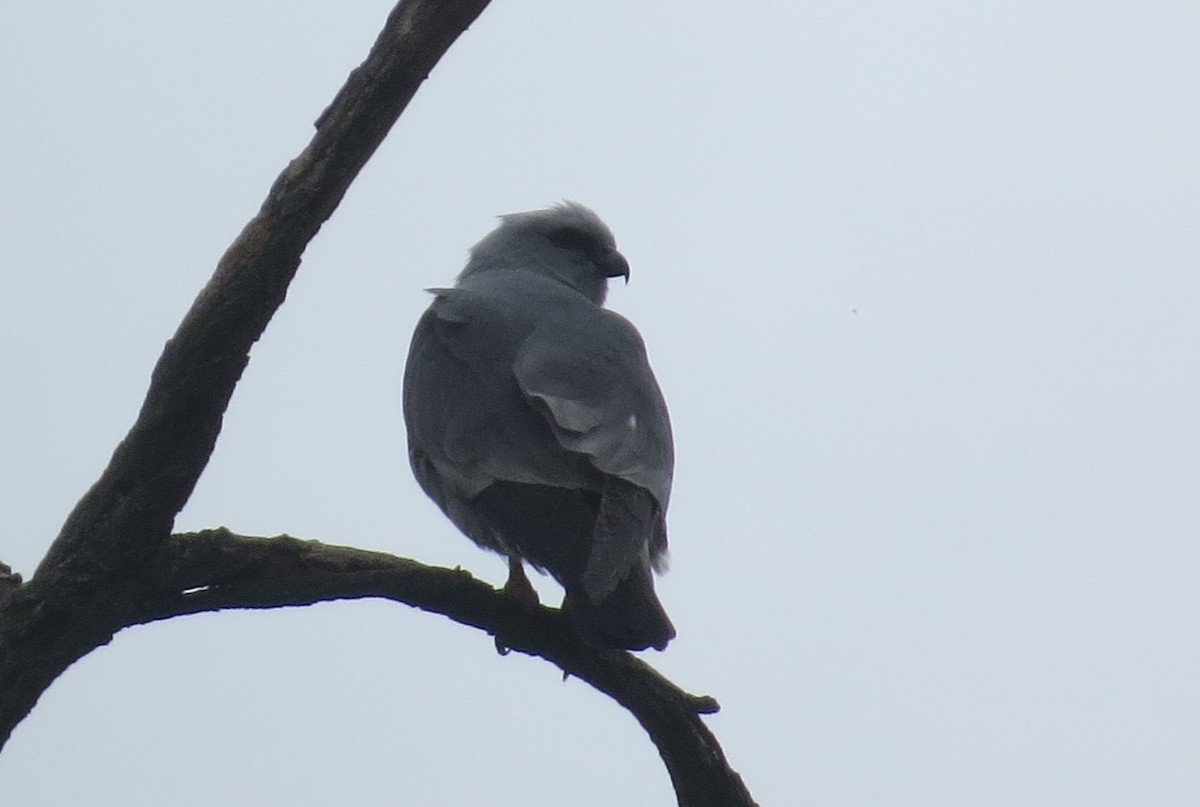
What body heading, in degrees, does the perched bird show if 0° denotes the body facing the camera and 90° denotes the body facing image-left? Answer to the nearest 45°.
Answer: approximately 135°

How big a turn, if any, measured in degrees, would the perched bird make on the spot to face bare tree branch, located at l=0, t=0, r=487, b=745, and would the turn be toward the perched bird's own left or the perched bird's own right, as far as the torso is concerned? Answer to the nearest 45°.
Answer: approximately 90° to the perched bird's own left
